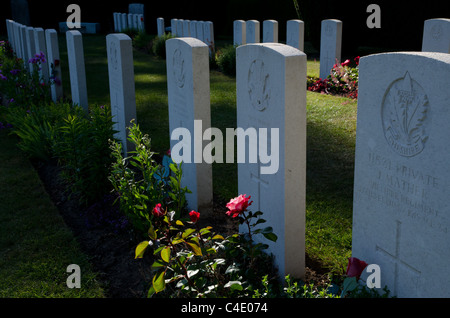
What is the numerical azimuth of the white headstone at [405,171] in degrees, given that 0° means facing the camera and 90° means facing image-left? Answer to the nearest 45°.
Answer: approximately 45°

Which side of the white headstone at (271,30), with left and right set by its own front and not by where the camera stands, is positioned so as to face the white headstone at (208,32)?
right

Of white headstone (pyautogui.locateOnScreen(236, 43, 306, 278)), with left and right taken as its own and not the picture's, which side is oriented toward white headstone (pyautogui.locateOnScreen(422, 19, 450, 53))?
back

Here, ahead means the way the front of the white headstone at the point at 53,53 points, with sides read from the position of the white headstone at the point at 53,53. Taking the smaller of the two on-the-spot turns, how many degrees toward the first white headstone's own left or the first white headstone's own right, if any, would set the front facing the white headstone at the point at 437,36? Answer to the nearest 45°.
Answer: approximately 135° to the first white headstone's own left

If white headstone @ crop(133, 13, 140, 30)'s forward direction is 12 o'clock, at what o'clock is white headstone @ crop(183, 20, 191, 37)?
white headstone @ crop(183, 20, 191, 37) is roughly at 10 o'clock from white headstone @ crop(133, 13, 140, 30).

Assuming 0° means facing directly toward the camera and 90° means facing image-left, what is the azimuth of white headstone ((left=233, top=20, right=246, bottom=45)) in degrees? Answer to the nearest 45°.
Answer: approximately 45°

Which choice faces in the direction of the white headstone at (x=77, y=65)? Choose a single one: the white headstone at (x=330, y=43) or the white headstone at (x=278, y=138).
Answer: the white headstone at (x=330, y=43)
